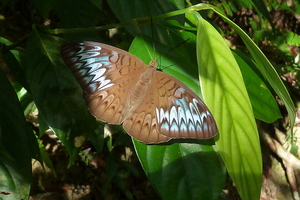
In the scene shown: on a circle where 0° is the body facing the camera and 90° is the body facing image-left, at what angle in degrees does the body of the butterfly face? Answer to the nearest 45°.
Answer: approximately 225°
